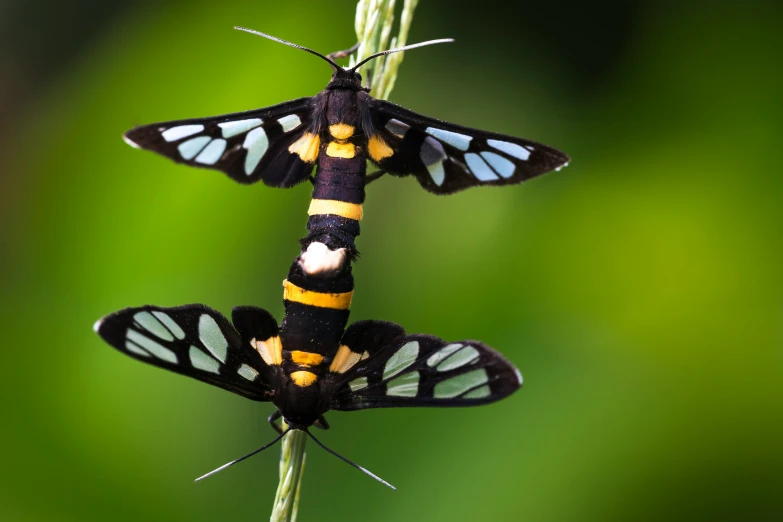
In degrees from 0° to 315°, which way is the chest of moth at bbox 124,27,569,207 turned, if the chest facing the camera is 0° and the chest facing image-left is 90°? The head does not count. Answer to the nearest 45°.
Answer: approximately 180°
